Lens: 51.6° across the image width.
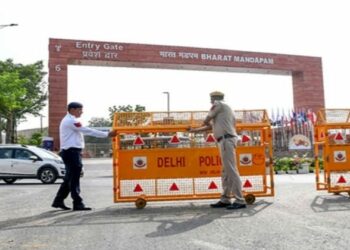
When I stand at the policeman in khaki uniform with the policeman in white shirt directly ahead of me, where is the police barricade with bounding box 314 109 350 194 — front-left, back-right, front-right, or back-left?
back-right

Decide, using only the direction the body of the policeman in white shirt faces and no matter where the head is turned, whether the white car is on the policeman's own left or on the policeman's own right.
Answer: on the policeman's own left

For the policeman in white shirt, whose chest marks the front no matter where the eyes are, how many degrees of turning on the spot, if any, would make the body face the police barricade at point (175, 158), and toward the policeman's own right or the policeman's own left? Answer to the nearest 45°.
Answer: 0° — they already face it

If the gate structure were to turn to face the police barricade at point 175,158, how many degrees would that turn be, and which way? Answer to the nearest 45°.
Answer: approximately 45° to its right

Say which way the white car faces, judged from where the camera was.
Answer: facing to the right of the viewer

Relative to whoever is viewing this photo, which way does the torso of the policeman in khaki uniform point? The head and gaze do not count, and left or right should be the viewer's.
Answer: facing away from the viewer and to the left of the viewer

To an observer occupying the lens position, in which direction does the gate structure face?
facing the viewer and to the right of the viewer

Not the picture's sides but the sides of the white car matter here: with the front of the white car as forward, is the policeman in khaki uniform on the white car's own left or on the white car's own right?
on the white car's own right

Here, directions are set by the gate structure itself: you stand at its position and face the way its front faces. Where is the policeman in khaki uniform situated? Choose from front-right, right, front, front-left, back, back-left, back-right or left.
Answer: front-right

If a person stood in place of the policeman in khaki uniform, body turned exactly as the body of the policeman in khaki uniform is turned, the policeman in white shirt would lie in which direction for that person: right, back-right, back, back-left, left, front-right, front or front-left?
front-left

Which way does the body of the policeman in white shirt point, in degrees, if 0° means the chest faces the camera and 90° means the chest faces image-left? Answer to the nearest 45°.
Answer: approximately 270°

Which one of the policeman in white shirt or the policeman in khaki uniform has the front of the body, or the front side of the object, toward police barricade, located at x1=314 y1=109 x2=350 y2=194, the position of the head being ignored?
the policeman in white shirt
